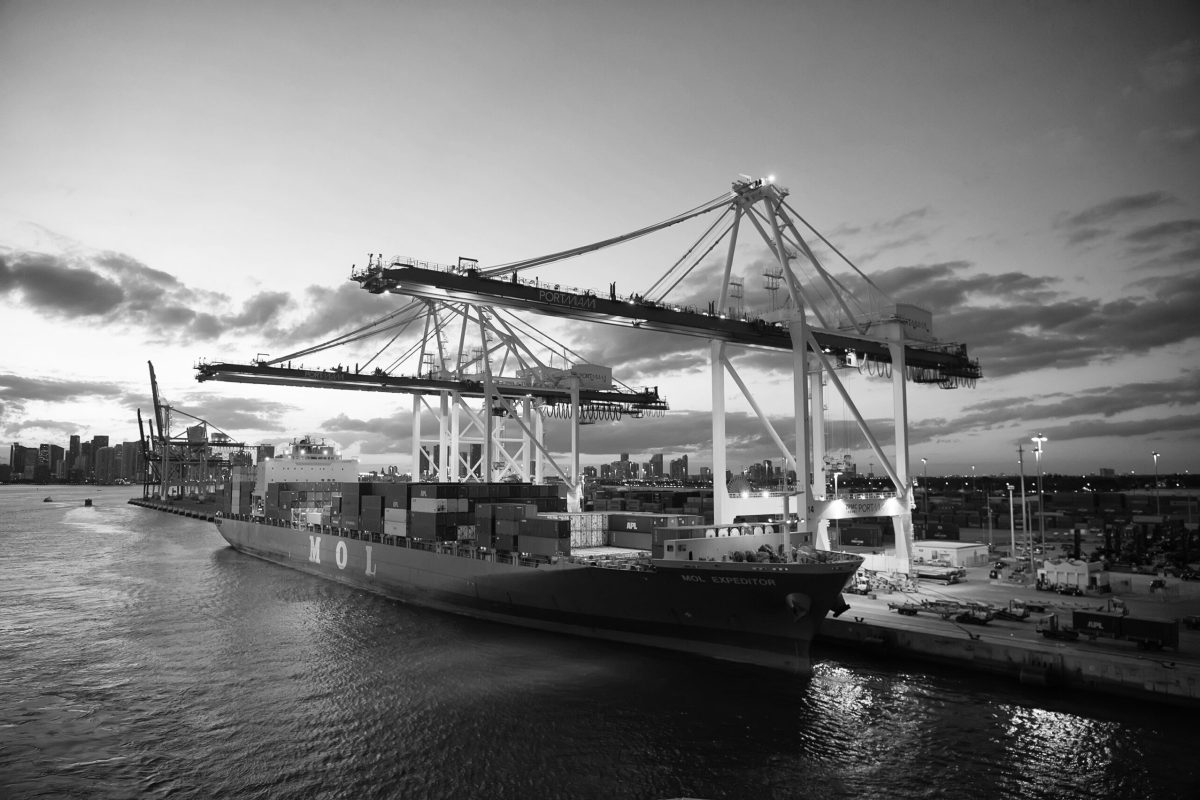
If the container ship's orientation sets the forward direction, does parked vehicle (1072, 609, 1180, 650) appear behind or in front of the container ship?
in front

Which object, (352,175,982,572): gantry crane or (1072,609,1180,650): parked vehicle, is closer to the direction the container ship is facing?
the parked vehicle

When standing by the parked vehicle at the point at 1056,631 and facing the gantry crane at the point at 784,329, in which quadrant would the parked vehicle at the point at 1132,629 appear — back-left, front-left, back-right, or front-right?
back-right

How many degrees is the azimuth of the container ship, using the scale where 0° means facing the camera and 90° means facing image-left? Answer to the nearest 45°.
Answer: approximately 315°

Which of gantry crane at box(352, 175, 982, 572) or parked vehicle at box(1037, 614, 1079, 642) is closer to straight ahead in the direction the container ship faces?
the parked vehicle

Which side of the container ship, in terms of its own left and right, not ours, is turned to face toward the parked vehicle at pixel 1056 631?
front
